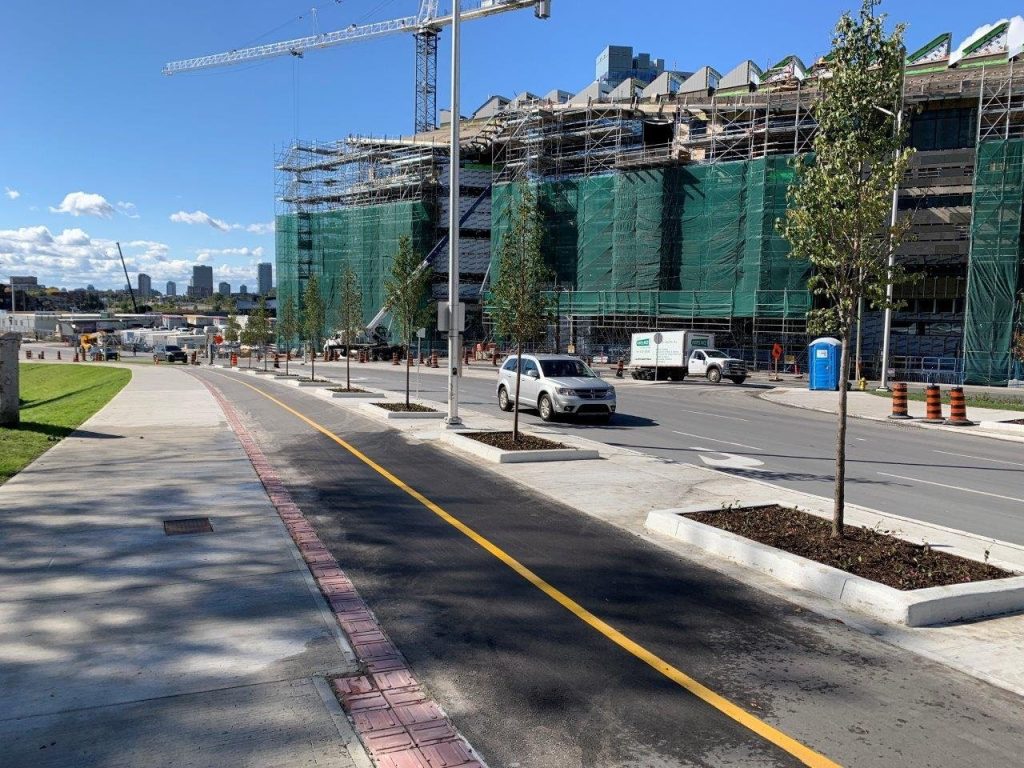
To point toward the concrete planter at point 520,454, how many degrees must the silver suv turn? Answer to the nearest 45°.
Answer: approximately 45° to its right

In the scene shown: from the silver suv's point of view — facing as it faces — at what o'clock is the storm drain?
The storm drain is roughly at 2 o'clock from the silver suv.

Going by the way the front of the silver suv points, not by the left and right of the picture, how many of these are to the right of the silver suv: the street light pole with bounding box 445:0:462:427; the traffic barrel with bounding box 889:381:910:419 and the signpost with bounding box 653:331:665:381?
1

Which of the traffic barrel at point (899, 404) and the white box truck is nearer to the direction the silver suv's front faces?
the traffic barrel

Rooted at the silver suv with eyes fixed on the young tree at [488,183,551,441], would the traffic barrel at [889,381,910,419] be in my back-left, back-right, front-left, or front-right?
back-left

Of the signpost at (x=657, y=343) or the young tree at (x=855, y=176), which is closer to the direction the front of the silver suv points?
the young tree

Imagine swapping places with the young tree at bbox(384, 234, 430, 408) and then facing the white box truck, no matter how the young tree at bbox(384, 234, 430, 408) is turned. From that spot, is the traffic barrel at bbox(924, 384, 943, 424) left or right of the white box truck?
right

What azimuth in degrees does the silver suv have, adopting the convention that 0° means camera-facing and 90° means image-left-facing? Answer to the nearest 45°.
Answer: approximately 315°

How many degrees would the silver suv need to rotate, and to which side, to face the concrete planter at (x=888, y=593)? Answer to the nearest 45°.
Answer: approximately 45° to its right

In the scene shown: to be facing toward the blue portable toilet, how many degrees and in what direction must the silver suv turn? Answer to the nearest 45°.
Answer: approximately 90° to its left

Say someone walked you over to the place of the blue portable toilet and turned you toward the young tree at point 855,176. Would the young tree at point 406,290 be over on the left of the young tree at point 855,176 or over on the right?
right

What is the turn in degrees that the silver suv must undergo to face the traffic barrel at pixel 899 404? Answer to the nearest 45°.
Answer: approximately 45° to its left

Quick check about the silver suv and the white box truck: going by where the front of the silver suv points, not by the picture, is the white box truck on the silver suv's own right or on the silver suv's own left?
on the silver suv's own left

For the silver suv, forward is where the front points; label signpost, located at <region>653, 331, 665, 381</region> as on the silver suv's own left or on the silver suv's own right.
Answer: on the silver suv's own left

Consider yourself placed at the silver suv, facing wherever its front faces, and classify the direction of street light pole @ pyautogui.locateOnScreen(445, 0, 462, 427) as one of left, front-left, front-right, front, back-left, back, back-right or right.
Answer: right

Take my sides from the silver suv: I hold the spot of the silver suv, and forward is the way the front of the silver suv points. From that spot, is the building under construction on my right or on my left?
on my left
